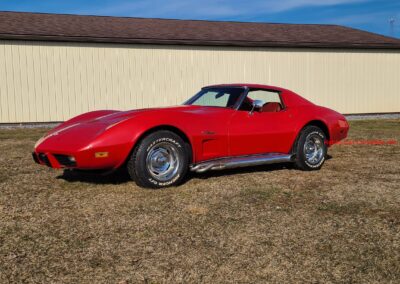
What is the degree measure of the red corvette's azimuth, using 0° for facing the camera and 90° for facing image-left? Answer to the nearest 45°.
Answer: approximately 45°

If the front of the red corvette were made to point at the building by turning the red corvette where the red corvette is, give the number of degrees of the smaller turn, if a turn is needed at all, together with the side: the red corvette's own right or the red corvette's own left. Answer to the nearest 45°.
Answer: approximately 135° to the red corvette's own right
